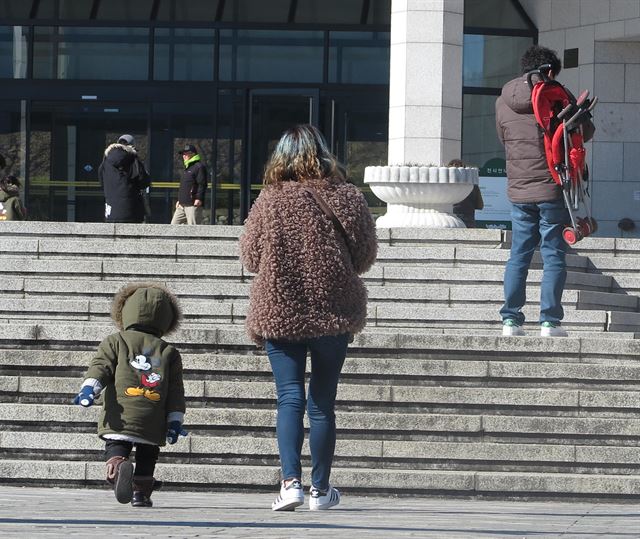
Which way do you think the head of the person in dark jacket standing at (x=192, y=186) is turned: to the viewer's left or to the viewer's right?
to the viewer's left

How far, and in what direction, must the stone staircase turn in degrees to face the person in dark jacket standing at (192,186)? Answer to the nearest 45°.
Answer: approximately 180°

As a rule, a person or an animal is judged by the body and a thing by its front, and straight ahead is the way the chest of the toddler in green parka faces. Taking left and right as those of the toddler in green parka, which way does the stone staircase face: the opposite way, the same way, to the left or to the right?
the opposite way

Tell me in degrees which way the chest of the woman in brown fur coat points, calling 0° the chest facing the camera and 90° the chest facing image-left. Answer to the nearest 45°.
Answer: approximately 180°

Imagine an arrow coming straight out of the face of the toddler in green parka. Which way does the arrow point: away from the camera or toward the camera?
away from the camera

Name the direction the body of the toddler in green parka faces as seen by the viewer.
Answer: away from the camera

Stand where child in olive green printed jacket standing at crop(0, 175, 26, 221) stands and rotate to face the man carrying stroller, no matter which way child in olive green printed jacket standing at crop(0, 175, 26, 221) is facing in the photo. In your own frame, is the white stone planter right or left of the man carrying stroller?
left

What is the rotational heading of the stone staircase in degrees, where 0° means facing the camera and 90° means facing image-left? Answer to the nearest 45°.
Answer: approximately 0°

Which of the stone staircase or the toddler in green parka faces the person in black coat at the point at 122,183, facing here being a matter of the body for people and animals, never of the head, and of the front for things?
the toddler in green parka

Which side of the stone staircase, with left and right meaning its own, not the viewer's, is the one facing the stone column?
back

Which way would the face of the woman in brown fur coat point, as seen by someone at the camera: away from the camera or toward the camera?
away from the camera
